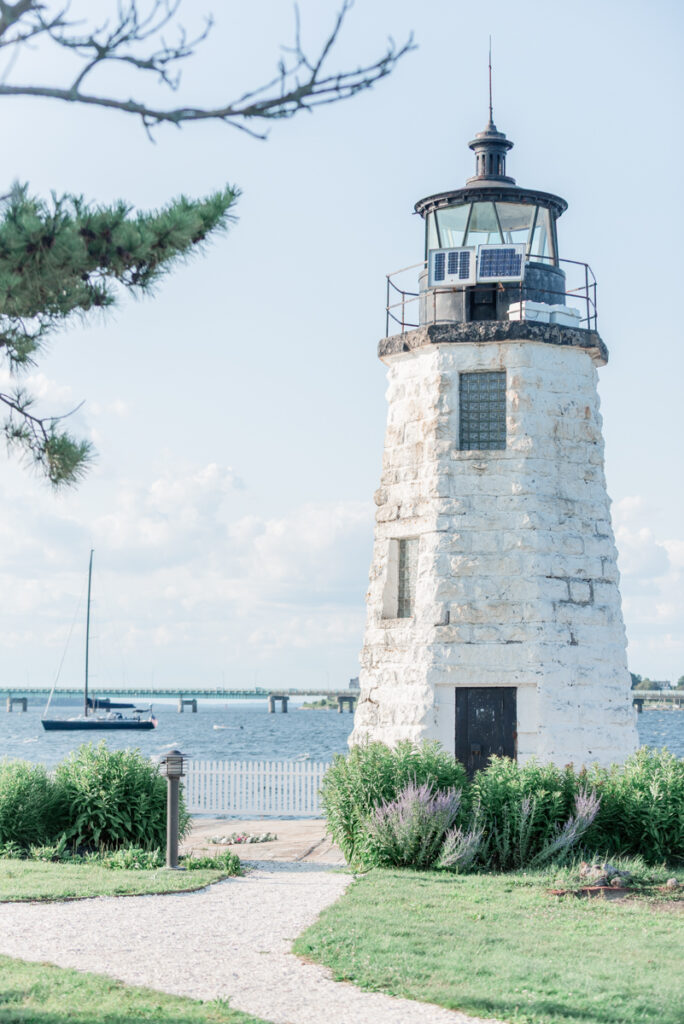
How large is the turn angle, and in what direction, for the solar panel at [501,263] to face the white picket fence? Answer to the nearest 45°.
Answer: approximately 135° to its right

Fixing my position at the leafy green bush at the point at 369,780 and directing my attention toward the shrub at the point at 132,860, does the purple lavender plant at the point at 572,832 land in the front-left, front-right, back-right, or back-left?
back-left

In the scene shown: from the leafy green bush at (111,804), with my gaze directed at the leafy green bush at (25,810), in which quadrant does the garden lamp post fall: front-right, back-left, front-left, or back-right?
back-left

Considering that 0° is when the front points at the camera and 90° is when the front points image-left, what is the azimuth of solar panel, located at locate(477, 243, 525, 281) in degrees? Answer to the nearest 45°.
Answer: approximately 0°
